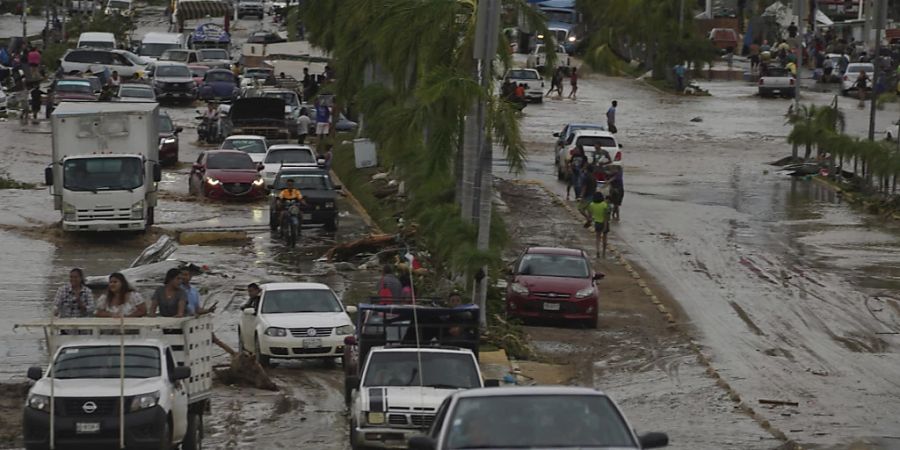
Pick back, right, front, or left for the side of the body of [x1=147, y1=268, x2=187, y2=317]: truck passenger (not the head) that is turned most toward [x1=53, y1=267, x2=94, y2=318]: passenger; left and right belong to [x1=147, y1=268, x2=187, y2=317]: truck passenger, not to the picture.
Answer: right

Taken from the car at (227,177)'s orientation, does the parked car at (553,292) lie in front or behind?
in front

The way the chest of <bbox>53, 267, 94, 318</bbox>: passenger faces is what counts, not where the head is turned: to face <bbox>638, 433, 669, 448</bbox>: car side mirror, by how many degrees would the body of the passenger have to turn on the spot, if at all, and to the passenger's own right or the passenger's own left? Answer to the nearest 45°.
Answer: approximately 45° to the passenger's own left

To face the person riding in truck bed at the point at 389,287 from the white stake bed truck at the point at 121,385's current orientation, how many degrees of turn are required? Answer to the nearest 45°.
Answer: approximately 135° to its left

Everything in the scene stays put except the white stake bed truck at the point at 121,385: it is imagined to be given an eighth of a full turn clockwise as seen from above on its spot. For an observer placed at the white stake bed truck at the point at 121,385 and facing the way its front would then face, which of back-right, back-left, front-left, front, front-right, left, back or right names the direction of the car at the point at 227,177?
back-right

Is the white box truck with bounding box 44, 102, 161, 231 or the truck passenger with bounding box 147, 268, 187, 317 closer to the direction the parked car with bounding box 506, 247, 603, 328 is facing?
the truck passenger

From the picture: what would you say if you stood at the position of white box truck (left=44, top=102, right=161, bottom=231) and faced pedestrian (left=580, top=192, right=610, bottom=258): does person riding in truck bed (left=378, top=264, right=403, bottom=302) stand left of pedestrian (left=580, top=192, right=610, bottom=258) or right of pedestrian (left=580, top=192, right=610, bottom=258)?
right

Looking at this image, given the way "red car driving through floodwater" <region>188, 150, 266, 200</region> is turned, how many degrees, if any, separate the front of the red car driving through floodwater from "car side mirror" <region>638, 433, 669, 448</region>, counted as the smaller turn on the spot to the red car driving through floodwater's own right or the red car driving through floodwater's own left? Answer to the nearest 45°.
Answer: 0° — it already faces it

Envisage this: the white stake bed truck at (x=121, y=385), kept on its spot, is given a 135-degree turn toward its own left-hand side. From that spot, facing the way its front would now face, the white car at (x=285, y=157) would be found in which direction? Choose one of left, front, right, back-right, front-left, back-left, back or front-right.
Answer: front-left

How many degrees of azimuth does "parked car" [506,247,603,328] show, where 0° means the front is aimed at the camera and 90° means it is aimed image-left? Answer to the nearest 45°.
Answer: approximately 0°

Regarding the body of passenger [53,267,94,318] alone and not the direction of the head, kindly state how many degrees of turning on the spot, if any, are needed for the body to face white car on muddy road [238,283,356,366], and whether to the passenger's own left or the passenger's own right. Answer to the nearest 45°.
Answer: approximately 135° to the passenger's own left
